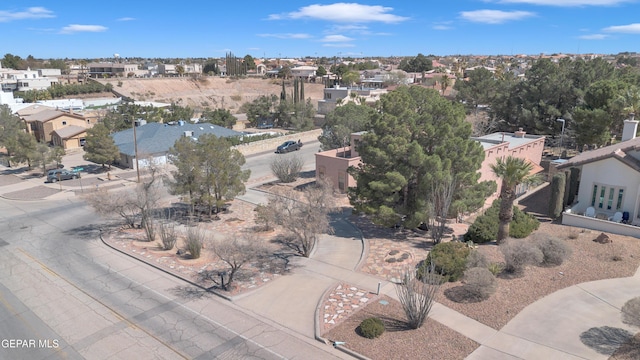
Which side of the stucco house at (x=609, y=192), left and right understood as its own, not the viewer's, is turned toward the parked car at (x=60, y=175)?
right

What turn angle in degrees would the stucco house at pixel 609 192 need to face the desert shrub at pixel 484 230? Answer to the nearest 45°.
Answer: approximately 45° to its right

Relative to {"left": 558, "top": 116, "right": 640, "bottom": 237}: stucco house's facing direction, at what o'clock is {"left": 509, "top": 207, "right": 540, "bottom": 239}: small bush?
The small bush is roughly at 1 o'clock from the stucco house.

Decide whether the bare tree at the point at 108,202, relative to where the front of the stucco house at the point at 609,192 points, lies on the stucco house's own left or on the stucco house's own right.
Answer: on the stucco house's own right

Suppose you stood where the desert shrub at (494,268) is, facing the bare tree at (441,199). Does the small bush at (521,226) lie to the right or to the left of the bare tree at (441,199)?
right

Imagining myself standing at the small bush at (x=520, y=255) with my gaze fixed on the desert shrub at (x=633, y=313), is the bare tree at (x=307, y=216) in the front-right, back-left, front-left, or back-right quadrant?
back-right

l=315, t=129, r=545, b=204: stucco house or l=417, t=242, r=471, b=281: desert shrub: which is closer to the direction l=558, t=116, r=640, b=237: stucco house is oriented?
the desert shrub

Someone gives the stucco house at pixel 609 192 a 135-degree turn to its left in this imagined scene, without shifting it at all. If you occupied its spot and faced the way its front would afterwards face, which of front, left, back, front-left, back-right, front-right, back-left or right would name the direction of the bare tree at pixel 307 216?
back

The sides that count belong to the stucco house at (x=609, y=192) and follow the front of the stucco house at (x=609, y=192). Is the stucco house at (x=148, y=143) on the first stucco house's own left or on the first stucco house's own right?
on the first stucco house's own right

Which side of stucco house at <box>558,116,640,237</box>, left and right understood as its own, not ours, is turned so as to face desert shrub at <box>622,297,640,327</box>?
front

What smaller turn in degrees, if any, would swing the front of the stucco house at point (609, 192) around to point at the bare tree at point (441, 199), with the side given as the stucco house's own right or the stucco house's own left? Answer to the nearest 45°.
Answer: approximately 45° to the stucco house's own right

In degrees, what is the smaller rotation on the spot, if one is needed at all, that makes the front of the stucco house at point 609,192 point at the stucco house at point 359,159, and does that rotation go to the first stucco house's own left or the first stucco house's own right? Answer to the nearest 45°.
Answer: approximately 90° to the first stucco house's own right

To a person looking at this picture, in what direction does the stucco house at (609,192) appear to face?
facing the viewer

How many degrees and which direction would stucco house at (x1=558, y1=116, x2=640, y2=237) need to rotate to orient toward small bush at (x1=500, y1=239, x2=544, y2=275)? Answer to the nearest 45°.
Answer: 0° — it already faces it
